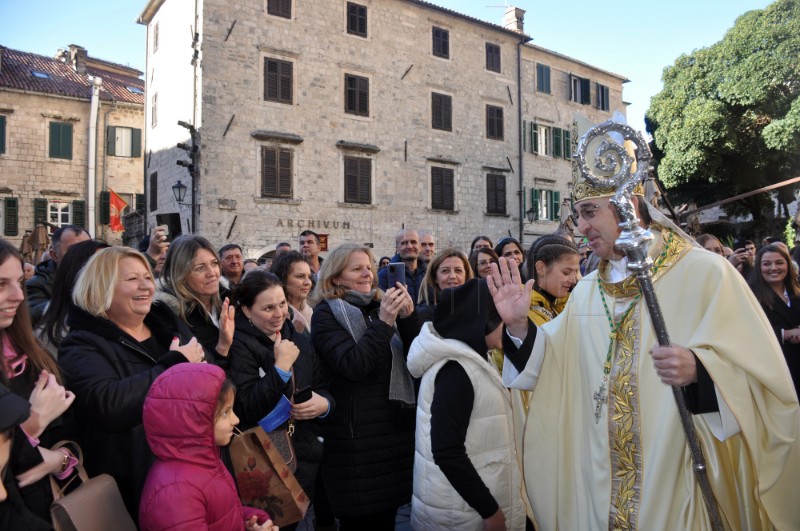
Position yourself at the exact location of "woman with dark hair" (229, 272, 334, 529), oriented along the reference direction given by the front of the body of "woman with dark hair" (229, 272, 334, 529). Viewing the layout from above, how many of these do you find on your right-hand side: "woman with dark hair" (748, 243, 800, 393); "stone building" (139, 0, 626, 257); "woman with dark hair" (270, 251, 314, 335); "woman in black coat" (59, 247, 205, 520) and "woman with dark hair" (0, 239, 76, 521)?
2

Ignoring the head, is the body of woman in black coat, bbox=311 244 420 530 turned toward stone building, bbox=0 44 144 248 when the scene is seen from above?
no

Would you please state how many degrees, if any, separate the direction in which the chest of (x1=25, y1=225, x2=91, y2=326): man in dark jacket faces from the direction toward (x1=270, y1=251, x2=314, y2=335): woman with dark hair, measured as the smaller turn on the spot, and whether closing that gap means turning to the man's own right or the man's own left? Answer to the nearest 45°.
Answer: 0° — they already face them

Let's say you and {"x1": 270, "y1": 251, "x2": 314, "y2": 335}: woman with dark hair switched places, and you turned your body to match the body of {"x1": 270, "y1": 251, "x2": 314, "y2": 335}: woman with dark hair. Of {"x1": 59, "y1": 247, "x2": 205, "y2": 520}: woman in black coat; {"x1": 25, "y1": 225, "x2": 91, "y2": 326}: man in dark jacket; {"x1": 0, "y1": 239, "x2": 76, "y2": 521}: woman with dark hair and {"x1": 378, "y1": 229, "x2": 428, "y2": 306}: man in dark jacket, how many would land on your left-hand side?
1

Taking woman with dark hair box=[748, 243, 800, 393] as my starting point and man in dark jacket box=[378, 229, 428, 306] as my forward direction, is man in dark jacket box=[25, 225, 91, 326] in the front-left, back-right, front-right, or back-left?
front-left

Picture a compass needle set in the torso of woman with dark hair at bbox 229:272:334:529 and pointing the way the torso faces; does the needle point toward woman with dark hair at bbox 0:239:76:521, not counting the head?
no

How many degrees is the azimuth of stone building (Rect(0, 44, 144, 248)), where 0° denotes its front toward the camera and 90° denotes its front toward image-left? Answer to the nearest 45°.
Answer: approximately 0°

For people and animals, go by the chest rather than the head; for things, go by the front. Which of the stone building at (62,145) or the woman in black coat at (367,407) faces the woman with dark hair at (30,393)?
the stone building

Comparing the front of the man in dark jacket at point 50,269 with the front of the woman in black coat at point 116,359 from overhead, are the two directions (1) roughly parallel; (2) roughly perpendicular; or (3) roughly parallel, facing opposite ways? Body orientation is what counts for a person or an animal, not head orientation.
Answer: roughly parallel

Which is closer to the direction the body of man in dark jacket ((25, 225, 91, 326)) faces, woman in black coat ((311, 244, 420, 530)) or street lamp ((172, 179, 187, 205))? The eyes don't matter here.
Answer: the woman in black coat

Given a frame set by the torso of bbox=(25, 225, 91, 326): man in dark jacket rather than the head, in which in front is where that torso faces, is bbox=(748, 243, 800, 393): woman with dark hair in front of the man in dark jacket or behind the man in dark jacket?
in front

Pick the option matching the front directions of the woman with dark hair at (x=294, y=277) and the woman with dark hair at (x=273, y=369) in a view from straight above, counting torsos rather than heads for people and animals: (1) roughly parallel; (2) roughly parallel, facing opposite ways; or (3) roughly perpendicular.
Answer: roughly parallel

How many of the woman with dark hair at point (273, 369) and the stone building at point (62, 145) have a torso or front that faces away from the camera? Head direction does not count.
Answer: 0

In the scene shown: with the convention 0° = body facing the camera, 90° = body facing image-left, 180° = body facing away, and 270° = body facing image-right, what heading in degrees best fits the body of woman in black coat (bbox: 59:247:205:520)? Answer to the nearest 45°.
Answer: approximately 315°

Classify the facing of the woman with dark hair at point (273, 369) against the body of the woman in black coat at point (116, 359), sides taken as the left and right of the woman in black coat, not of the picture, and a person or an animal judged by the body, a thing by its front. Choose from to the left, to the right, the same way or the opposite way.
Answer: the same way

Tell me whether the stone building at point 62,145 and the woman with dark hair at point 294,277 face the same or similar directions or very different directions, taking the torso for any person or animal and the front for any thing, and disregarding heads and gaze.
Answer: same or similar directions

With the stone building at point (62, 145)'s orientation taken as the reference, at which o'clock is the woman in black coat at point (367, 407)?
The woman in black coat is roughly at 12 o'clock from the stone building.

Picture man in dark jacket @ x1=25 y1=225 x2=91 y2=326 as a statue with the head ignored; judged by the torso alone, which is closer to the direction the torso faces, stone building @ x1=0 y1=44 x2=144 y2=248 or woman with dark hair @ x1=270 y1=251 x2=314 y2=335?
the woman with dark hair

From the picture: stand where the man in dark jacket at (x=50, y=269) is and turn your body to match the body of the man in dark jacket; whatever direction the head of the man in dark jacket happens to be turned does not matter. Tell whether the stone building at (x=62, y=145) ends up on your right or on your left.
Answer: on your left

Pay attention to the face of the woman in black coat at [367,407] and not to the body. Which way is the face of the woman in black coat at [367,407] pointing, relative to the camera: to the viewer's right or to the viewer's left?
to the viewer's right

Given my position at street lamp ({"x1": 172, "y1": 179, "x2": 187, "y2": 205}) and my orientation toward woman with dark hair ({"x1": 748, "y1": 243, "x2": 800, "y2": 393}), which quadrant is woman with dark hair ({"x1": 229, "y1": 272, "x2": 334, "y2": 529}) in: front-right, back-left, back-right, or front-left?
front-right
